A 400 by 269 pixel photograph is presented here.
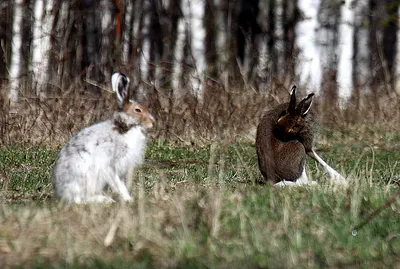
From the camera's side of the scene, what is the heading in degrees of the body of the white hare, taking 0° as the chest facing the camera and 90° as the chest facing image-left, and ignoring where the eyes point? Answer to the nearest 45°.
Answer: approximately 270°

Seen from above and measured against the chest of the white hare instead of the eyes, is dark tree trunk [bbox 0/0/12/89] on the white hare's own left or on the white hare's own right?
on the white hare's own left

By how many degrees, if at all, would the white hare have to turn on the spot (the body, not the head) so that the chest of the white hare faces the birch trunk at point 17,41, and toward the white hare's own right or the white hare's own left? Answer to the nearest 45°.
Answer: approximately 90° to the white hare's own left

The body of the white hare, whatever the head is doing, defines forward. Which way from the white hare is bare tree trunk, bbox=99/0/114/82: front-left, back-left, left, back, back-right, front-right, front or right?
left

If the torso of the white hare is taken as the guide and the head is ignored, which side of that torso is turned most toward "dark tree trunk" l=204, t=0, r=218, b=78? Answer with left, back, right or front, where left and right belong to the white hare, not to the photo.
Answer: left

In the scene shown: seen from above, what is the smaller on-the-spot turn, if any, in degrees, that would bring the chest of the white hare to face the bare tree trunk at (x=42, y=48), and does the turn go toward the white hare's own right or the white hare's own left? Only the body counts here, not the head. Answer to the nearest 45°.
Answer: approximately 90° to the white hare's own left
